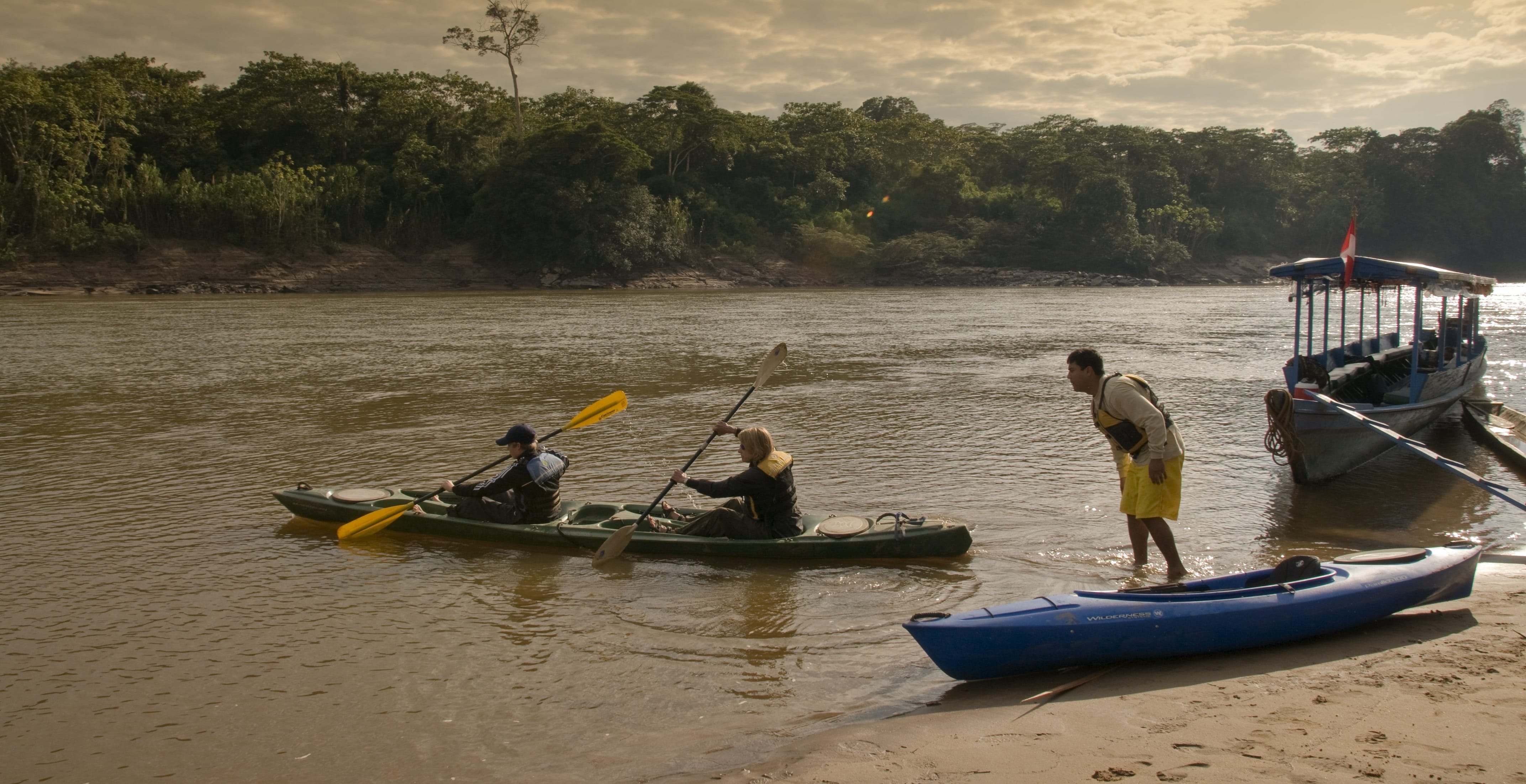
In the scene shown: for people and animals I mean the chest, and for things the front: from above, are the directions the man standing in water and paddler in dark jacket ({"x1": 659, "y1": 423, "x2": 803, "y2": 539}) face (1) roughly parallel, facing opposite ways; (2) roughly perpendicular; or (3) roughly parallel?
roughly parallel

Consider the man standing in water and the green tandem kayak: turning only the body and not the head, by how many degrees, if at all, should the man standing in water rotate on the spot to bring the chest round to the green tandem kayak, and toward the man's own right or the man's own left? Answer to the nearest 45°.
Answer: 0° — they already face it

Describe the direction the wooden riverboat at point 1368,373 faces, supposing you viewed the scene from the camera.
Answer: facing the viewer and to the left of the viewer

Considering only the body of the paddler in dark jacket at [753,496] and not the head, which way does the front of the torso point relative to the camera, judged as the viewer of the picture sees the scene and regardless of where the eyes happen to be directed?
to the viewer's left

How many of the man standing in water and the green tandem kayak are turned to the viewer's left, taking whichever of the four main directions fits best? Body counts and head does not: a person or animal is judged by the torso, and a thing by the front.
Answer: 2

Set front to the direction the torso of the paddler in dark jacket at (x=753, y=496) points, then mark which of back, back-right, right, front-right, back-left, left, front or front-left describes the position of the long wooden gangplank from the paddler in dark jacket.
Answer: back

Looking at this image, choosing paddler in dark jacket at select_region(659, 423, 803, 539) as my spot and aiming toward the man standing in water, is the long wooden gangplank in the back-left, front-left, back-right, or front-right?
front-left

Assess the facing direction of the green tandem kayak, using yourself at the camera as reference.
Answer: facing to the left of the viewer

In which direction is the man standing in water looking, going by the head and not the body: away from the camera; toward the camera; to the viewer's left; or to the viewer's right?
to the viewer's left

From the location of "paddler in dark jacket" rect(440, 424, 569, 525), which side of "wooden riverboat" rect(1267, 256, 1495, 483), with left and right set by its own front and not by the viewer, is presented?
front

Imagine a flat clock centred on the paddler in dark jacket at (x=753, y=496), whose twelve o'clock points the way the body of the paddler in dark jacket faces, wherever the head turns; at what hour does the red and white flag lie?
The red and white flag is roughly at 5 o'clock from the paddler in dark jacket.

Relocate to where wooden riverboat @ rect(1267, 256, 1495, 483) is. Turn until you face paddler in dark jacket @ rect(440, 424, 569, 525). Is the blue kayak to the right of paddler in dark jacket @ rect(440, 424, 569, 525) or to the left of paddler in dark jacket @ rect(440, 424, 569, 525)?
left

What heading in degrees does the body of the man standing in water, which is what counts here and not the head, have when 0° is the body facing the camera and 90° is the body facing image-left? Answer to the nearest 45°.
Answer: approximately 90°
